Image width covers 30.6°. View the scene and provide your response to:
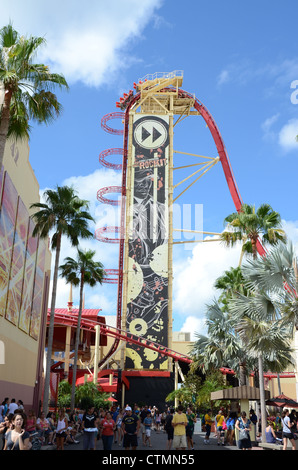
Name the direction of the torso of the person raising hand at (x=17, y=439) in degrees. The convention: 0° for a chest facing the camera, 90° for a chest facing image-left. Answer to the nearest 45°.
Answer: approximately 0°

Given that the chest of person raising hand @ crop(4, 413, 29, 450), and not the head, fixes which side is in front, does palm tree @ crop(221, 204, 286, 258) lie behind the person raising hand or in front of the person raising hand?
behind

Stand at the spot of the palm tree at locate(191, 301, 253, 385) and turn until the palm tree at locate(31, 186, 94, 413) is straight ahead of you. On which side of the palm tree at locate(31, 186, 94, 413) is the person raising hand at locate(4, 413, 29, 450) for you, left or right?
left

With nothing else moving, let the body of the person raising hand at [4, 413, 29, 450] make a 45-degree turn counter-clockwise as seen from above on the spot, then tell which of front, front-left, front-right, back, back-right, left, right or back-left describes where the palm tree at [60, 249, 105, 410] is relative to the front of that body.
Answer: back-left

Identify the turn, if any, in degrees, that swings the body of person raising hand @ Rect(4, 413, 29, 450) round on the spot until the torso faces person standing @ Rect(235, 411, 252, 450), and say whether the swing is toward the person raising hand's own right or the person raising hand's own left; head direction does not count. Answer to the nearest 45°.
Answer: approximately 135° to the person raising hand's own left

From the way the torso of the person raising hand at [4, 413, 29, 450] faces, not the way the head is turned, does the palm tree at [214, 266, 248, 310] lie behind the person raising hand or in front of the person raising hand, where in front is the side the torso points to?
behind

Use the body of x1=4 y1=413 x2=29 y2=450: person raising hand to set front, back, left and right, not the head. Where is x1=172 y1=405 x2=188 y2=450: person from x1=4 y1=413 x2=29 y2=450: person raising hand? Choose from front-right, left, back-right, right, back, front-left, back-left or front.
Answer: back-left

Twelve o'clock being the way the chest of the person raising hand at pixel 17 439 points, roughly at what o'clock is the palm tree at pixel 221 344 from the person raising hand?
The palm tree is roughly at 7 o'clock from the person raising hand.

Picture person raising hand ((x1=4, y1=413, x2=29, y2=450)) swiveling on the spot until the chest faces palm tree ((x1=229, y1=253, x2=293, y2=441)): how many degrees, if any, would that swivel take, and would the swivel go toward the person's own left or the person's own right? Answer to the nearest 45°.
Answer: approximately 135° to the person's own left

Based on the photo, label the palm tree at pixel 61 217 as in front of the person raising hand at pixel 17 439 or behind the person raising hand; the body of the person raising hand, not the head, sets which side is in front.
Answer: behind
